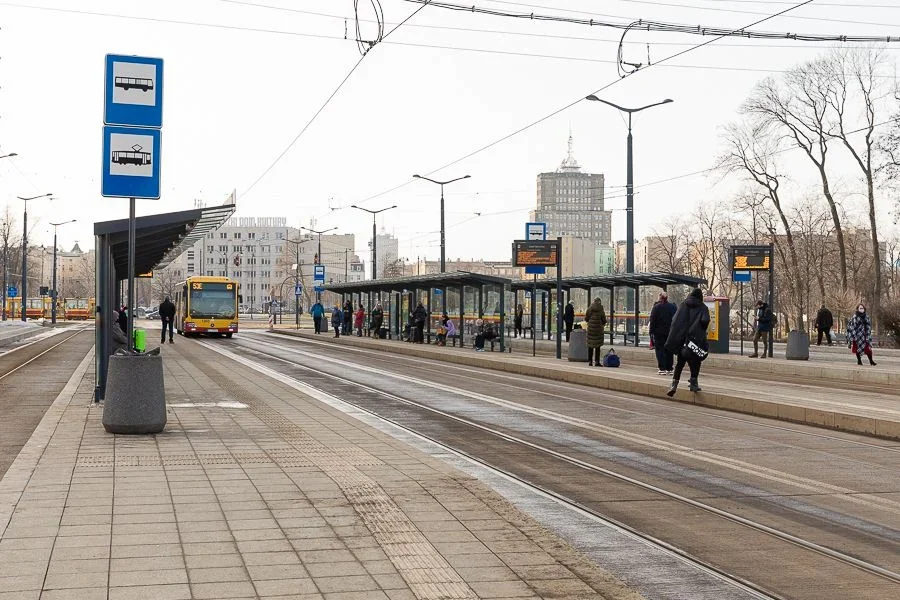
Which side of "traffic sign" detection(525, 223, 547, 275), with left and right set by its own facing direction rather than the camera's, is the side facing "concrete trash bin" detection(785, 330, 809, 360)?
left

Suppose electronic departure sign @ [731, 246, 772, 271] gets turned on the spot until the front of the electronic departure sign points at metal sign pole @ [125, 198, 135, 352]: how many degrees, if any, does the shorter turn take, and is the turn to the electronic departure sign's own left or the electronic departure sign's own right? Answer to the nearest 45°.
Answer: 0° — it already faces it

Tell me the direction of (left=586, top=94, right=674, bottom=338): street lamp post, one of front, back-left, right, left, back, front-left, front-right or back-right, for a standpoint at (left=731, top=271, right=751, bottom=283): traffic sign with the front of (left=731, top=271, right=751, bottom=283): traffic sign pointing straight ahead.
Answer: back-right

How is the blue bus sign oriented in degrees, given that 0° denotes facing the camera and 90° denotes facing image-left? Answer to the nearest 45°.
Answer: approximately 0°

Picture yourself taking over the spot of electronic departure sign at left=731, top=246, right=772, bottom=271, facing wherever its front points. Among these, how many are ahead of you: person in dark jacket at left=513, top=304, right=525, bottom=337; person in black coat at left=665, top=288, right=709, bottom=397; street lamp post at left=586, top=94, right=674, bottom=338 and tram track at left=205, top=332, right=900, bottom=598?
2

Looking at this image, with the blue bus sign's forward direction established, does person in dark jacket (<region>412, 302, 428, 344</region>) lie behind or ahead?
behind

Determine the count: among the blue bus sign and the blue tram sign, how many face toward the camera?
2

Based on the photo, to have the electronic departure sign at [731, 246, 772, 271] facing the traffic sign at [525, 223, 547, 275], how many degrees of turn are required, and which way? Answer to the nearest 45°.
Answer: approximately 90° to its right
